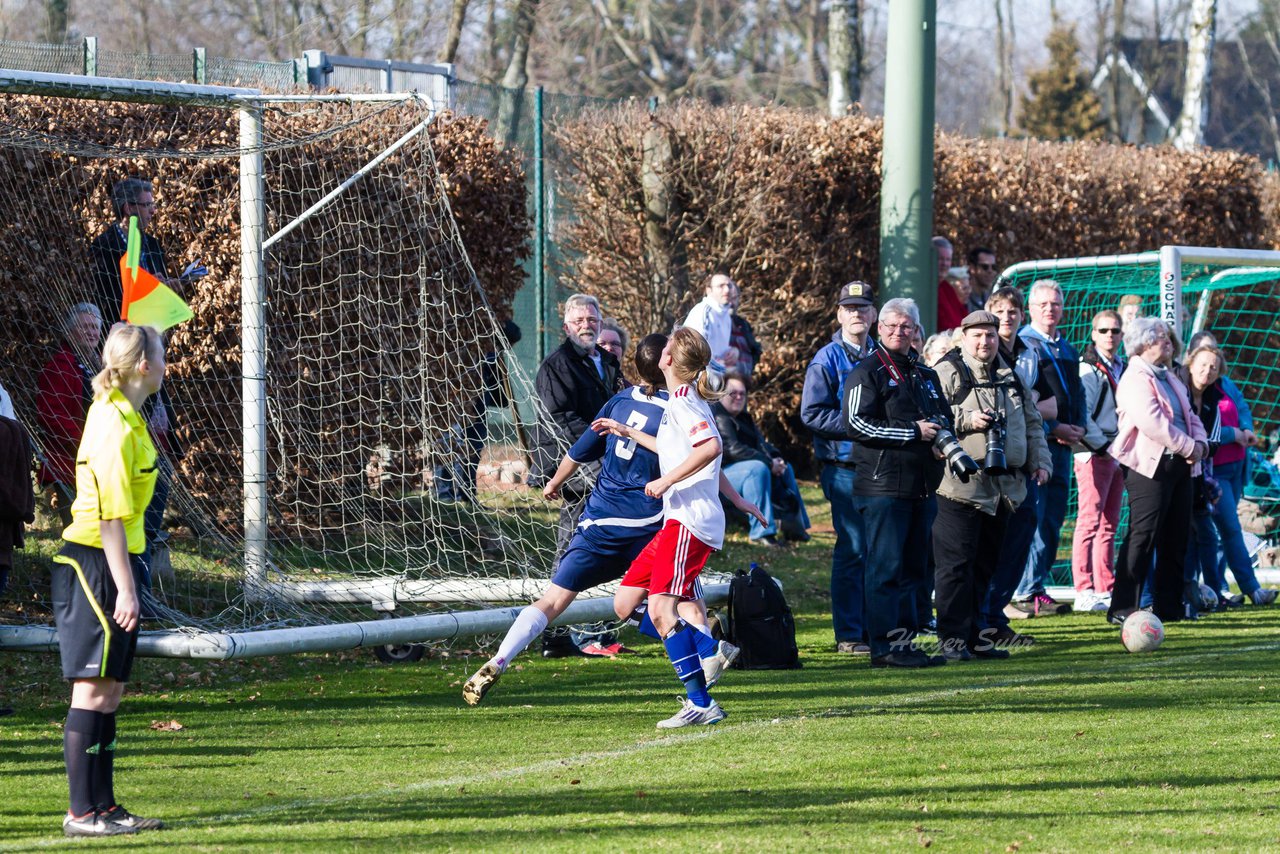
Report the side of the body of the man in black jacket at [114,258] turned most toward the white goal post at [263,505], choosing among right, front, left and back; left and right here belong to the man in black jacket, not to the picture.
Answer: front

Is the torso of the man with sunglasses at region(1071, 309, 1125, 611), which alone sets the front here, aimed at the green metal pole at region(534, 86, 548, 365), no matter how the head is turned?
no

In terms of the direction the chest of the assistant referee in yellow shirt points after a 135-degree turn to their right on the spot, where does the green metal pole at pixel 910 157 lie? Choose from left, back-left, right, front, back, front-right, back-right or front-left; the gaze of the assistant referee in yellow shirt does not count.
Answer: back

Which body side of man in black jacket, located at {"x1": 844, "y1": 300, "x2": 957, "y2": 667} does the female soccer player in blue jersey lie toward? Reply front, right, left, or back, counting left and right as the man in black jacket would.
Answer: right

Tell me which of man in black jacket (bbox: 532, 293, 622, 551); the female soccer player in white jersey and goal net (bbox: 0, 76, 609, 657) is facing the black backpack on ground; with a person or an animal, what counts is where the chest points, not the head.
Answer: the man in black jacket

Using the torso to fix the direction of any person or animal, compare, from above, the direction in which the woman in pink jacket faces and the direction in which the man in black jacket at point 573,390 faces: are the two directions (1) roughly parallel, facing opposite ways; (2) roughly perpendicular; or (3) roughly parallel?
roughly parallel

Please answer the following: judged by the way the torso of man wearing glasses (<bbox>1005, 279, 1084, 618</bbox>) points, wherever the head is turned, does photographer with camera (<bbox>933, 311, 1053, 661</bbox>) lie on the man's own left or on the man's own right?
on the man's own right

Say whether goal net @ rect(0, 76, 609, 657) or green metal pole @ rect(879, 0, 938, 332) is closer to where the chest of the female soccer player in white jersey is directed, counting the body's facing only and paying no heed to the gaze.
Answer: the goal net

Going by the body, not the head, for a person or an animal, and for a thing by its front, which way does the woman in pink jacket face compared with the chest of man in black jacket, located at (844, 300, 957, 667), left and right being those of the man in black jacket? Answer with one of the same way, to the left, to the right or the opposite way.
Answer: the same way

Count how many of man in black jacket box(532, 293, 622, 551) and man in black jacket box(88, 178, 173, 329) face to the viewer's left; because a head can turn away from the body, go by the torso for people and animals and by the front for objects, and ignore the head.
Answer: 0

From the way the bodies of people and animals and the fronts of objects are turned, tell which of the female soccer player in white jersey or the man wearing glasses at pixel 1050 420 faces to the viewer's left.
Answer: the female soccer player in white jersey

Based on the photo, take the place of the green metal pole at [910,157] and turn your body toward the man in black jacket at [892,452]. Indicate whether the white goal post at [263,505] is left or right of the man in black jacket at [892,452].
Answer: right

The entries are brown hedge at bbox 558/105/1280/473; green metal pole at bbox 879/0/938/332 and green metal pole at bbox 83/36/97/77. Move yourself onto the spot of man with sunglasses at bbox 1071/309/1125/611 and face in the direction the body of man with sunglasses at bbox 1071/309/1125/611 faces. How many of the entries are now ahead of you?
0

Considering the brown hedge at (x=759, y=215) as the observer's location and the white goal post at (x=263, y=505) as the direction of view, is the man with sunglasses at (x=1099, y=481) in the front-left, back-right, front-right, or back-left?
front-left

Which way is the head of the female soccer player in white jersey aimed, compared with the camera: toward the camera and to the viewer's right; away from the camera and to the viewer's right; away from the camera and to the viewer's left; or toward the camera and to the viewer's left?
away from the camera and to the viewer's left
